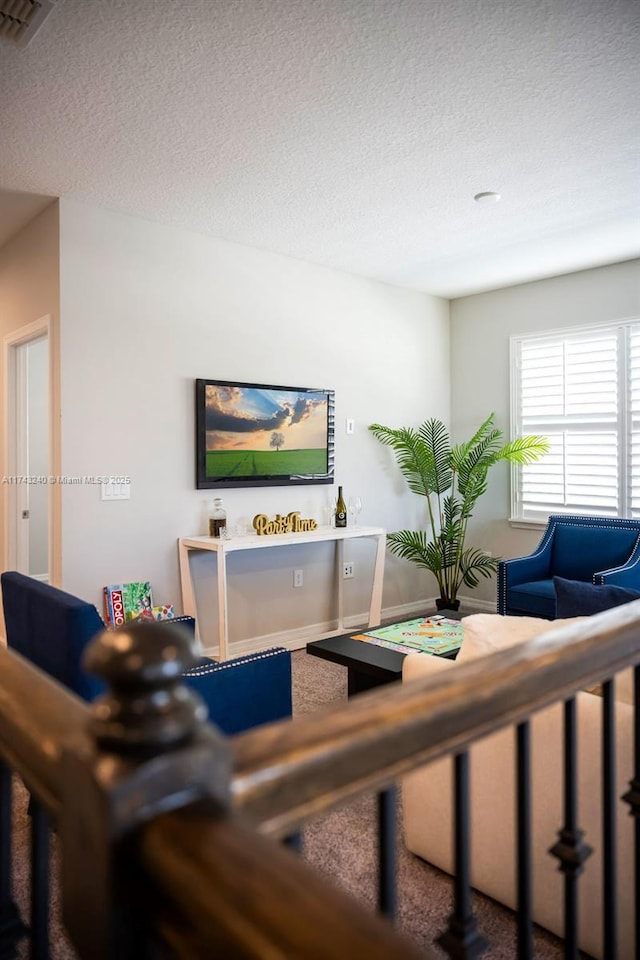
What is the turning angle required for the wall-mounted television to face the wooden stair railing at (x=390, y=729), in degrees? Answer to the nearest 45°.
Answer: approximately 45° to its right

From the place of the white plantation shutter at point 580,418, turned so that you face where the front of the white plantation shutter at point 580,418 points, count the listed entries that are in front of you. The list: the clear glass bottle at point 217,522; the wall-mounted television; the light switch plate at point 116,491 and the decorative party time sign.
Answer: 4

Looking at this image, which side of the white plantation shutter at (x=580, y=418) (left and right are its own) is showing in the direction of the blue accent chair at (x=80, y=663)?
front

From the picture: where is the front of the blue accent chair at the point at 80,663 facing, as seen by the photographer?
facing away from the viewer and to the right of the viewer

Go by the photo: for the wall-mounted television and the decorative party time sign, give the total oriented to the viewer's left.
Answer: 0

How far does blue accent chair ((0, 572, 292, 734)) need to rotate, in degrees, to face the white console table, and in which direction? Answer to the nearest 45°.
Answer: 0° — it already faces it

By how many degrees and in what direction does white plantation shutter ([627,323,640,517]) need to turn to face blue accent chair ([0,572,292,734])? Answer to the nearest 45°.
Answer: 0° — it already faces it

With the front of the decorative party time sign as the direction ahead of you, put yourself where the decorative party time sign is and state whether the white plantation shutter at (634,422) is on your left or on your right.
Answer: on your left

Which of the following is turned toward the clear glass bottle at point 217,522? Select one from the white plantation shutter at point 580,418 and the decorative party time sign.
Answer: the white plantation shutter

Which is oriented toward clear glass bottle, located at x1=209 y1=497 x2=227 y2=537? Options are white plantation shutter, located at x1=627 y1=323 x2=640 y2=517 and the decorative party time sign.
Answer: the white plantation shutter

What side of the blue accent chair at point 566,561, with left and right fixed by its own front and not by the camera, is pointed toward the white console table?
front

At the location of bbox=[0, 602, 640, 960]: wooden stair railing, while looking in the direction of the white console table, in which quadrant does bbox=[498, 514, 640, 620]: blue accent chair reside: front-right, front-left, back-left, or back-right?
front-right

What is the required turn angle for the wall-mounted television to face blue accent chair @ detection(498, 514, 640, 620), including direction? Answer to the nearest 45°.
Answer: approximately 45° to its left

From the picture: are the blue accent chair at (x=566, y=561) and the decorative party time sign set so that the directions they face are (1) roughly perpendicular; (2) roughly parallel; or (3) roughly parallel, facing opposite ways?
roughly perpendicular

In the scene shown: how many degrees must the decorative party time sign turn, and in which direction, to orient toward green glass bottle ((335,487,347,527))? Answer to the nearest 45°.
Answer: approximately 90° to its left

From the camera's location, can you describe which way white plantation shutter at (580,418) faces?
facing the viewer and to the left of the viewer
